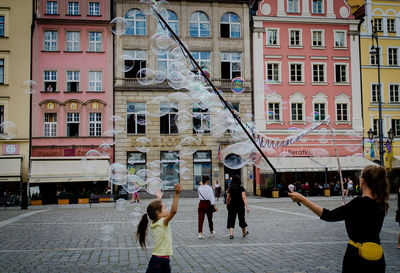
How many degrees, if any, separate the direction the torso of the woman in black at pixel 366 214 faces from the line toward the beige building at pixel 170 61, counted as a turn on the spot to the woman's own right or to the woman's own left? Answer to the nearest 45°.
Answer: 0° — they already face it

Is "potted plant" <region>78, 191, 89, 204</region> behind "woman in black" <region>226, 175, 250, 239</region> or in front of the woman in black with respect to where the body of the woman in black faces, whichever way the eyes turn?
in front

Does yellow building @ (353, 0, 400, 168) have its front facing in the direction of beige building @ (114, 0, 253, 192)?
no

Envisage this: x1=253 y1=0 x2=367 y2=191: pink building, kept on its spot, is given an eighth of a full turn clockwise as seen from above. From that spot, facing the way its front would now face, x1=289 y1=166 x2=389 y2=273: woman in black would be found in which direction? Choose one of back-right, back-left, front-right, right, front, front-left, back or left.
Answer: front-left

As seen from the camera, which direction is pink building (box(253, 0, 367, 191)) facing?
toward the camera

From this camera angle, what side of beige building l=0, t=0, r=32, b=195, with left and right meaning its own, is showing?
front

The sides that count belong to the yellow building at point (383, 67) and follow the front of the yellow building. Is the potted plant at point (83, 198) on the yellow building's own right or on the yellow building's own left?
on the yellow building's own right

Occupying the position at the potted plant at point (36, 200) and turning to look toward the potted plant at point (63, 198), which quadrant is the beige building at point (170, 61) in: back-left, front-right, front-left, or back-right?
front-left

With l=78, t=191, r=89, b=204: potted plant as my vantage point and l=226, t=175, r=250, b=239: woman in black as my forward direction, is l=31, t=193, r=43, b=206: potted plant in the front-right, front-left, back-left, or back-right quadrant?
back-right

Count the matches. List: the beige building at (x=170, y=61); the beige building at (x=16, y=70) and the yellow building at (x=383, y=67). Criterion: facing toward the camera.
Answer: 3

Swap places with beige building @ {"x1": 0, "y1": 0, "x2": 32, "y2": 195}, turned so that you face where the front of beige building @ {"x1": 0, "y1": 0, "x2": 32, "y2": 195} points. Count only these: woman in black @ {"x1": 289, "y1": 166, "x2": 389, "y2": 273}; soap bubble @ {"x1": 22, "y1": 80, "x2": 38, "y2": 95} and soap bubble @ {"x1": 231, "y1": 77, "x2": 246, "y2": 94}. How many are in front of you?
3

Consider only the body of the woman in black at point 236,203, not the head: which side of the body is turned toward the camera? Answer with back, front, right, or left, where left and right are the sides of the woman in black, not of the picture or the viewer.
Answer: back

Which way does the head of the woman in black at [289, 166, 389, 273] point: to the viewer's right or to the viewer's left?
to the viewer's left

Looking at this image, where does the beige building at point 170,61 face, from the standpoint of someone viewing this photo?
facing the viewer

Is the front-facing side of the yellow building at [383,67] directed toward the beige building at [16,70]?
no

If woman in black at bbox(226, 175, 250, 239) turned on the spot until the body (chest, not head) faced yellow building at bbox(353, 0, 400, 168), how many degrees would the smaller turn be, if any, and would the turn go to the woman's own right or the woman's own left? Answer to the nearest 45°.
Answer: approximately 45° to the woman's own right

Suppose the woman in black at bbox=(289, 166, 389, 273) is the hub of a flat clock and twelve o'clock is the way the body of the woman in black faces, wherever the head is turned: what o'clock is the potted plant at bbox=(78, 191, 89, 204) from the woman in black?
The potted plant is roughly at 12 o'clock from the woman in black.

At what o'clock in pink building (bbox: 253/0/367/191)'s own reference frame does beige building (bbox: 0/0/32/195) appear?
The beige building is roughly at 2 o'clock from the pink building.

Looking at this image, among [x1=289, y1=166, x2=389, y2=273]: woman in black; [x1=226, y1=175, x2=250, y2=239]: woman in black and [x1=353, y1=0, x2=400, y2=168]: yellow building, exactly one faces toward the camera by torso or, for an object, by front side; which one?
the yellow building

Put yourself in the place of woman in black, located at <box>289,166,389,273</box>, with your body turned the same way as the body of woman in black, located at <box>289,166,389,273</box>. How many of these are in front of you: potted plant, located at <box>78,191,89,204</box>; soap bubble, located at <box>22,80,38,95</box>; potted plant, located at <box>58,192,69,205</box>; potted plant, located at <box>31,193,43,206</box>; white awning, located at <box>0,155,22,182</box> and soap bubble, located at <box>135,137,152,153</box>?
6

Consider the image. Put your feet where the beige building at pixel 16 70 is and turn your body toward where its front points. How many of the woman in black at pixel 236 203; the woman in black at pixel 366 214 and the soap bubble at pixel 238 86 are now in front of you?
3
